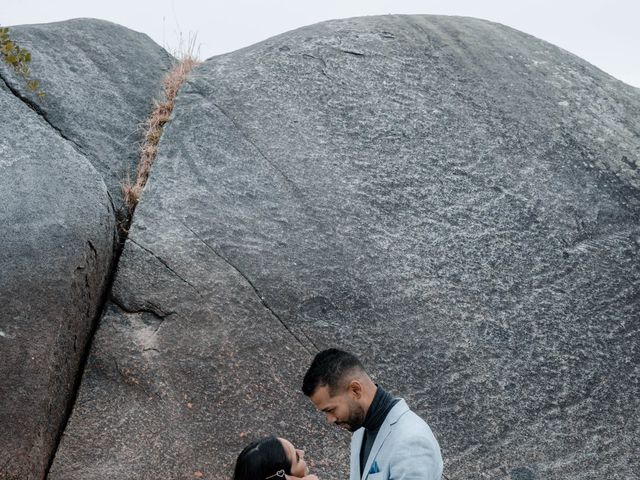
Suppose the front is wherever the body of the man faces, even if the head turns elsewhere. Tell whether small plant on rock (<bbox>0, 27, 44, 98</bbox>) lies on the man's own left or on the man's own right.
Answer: on the man's own right

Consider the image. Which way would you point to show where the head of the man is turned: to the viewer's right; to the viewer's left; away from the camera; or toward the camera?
to the viewer's left

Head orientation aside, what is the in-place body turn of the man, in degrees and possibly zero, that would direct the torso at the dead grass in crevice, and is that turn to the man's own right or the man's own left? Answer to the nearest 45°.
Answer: approximately 90° to the man's own right

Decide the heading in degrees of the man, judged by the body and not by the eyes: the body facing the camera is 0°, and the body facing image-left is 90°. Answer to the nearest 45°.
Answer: approximately 45°
